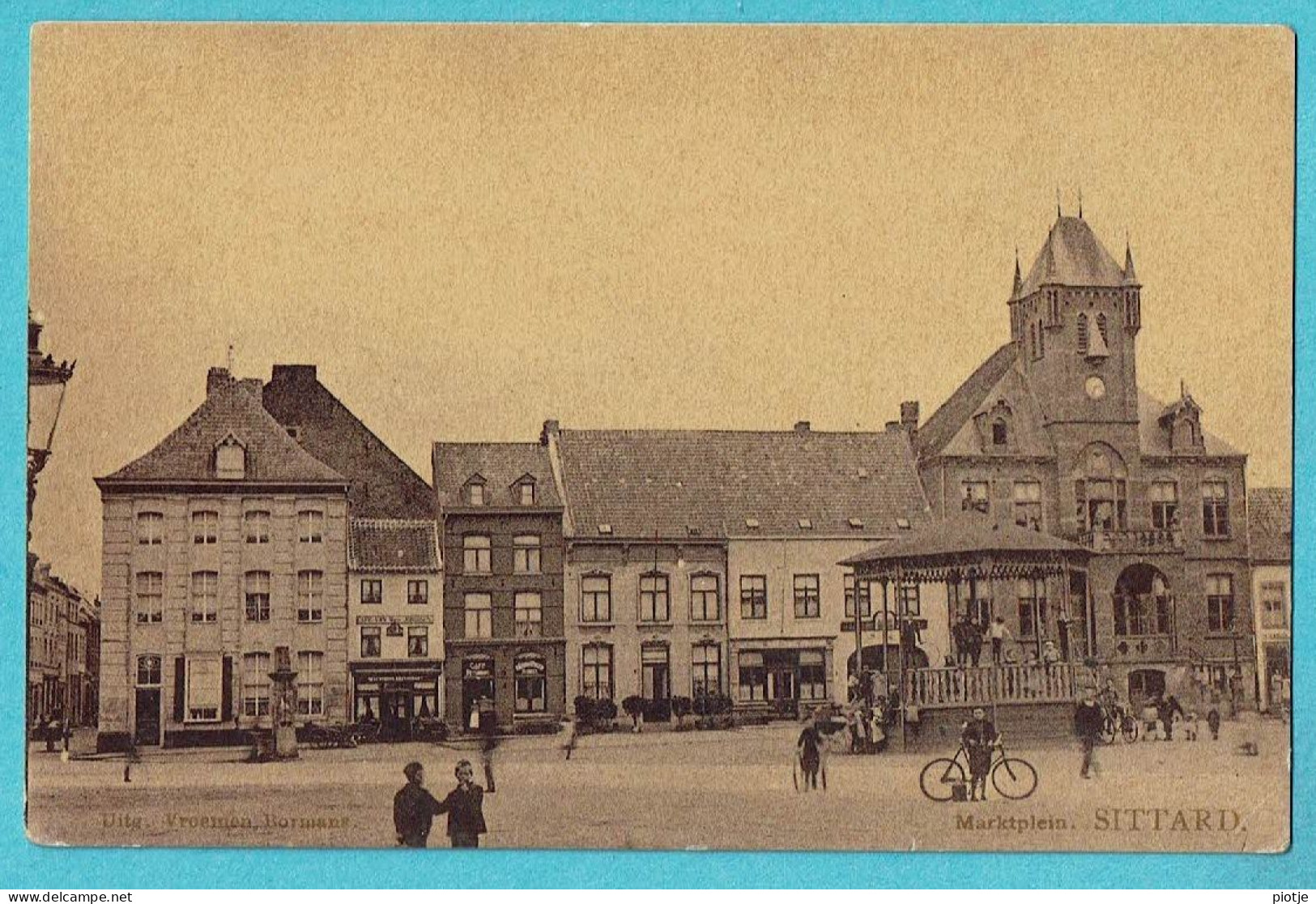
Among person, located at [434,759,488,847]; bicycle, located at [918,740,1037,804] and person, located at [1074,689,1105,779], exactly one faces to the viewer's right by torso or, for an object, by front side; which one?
the bicycle

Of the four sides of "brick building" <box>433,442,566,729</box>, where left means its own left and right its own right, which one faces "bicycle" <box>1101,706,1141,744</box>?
left

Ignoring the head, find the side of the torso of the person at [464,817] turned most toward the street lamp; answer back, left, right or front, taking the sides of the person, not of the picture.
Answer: right

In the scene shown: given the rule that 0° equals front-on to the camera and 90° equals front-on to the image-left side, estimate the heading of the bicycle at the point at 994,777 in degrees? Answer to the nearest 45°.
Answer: approximately 270°

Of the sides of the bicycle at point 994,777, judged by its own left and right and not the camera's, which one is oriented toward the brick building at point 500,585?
left

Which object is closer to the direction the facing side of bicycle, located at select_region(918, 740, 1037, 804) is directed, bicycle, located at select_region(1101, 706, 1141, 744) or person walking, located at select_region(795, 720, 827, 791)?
the bicycle
